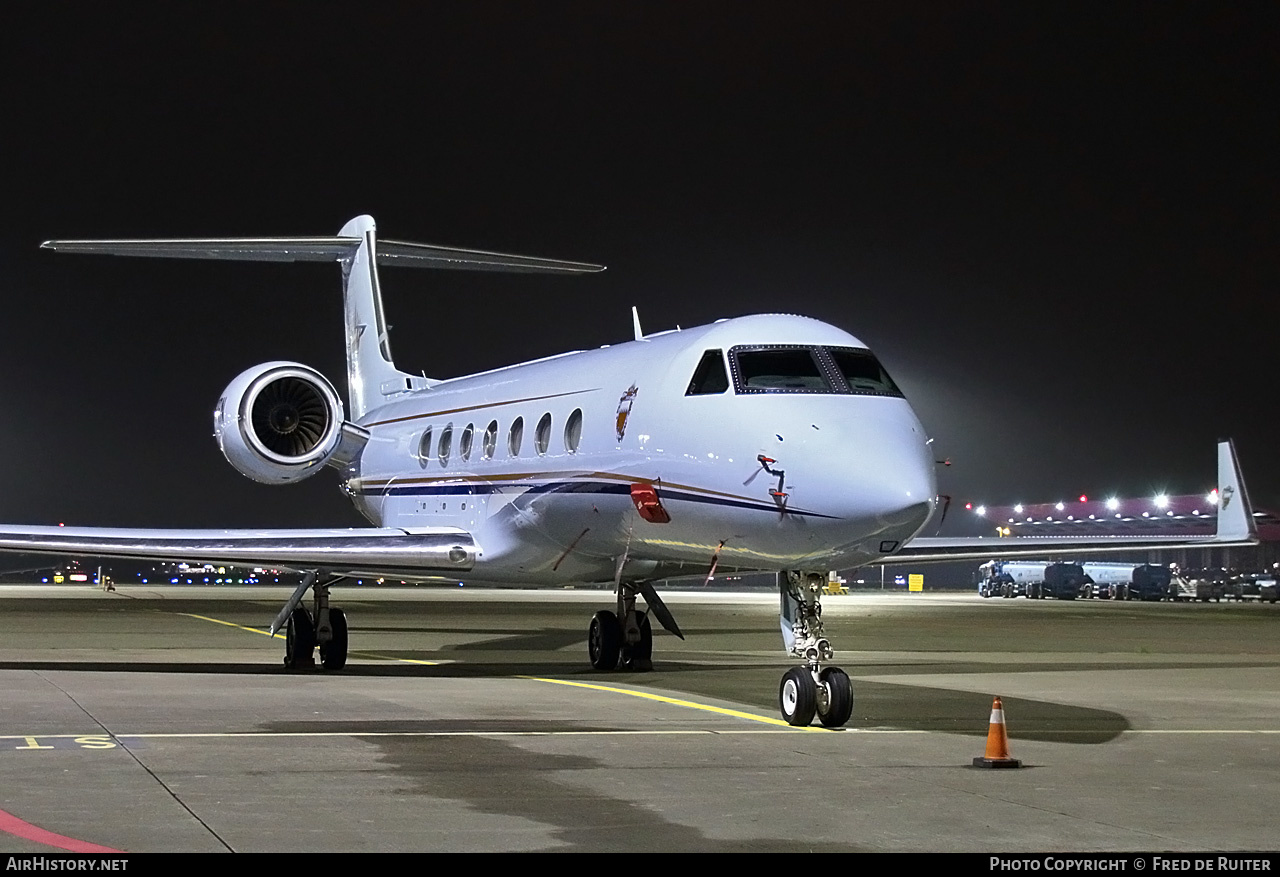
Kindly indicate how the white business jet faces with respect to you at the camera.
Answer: facing the viewer and to the right of the viewer

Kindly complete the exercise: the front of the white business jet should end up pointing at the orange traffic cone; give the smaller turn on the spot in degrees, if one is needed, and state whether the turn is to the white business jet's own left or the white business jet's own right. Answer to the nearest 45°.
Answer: approximately 45° to the white business jet's own right
